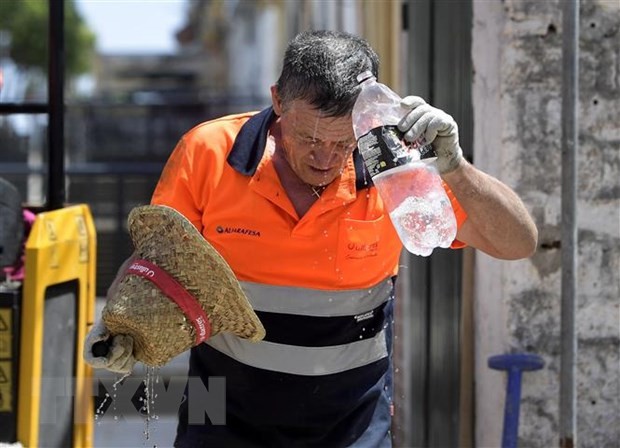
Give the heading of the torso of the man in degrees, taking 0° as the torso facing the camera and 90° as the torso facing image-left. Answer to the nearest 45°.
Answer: approximately 0°
